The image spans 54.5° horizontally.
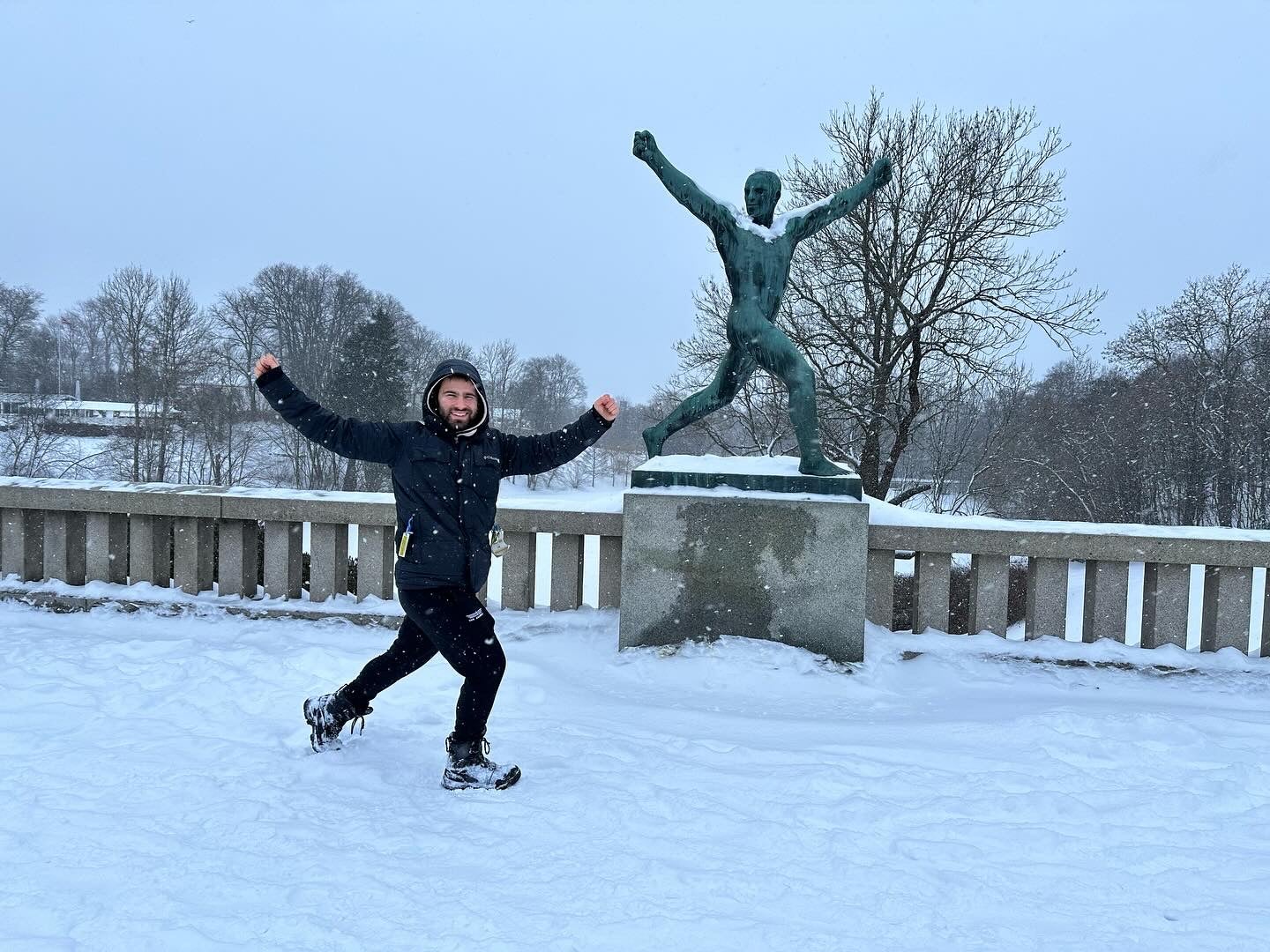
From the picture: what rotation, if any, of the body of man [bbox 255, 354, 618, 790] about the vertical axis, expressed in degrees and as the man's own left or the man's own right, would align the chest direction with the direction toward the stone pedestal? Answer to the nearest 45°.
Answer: approximately 90° to the man's own left

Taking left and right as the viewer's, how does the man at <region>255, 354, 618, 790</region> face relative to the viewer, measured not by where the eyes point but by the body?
facing the viewer and to the right of the viewer

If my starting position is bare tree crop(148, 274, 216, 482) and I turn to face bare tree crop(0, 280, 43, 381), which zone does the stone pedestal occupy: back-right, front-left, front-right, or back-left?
back-left

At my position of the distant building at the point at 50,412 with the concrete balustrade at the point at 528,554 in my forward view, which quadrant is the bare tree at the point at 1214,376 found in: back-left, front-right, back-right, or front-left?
front-left

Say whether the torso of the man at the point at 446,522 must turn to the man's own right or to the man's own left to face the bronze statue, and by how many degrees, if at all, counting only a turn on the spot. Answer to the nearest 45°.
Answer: approximately 90° to the man's own left

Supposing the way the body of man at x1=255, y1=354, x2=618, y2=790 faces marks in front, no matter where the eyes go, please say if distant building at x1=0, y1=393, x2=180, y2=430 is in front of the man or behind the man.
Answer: behind

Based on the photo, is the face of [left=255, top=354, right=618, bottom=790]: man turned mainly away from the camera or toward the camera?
toward the camera

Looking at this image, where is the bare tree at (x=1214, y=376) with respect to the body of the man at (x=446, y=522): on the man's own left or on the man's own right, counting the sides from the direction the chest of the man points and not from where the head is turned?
on the man's own left
